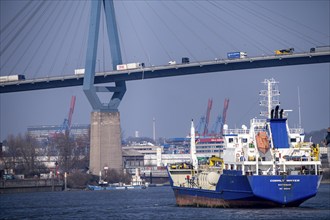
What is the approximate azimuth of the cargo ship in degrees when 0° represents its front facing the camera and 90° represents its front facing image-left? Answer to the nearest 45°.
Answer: approximately 135°
